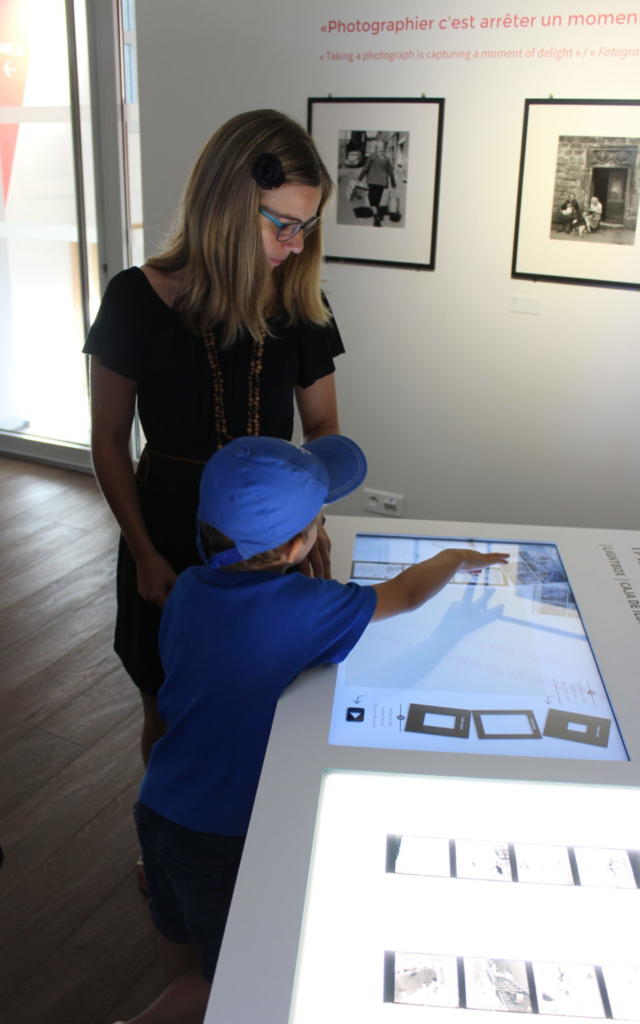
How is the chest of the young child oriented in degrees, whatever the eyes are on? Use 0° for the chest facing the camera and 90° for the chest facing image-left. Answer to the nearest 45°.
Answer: approximately 225°

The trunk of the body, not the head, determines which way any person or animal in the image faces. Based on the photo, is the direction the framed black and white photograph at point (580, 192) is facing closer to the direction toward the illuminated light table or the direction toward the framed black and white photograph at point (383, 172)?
the illuminated light table

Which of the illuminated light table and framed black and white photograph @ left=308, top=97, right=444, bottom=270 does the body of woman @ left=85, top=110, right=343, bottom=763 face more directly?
the illuminated light table

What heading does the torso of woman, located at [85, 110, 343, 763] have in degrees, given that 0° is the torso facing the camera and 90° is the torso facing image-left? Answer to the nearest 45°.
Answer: approximately 315°

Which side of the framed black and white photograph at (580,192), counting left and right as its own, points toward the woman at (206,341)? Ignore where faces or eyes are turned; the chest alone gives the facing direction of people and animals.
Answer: front

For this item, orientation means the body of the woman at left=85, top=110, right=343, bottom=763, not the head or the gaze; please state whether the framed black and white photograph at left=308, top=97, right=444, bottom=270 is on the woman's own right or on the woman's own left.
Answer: on the woman's own left

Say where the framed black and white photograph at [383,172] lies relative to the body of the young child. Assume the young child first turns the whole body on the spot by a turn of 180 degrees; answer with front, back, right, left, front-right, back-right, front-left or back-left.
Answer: back-right

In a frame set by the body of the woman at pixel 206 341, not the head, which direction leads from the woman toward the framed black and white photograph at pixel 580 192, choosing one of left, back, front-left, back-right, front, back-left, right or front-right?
left

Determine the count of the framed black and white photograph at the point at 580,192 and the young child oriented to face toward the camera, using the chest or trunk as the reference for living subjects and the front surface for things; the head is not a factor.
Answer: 1

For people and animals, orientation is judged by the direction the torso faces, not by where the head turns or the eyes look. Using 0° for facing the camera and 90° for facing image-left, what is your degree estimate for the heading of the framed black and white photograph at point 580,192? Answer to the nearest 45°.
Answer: approximately 0°

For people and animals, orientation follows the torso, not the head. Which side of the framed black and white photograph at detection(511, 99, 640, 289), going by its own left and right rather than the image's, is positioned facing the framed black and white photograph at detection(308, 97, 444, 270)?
right

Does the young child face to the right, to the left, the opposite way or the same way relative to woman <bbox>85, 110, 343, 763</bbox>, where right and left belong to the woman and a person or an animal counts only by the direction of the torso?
to the left

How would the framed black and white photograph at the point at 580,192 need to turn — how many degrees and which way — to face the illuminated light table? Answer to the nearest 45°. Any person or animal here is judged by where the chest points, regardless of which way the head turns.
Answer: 0° — it already faces it

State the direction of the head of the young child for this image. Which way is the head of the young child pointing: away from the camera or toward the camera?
away from the camera

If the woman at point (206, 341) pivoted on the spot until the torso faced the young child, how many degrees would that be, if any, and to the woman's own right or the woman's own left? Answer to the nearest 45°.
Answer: approximately 45° to the woman's own right

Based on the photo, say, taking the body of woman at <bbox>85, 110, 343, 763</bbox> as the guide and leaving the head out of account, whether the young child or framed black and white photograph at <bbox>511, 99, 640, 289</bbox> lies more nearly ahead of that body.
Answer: the young child
